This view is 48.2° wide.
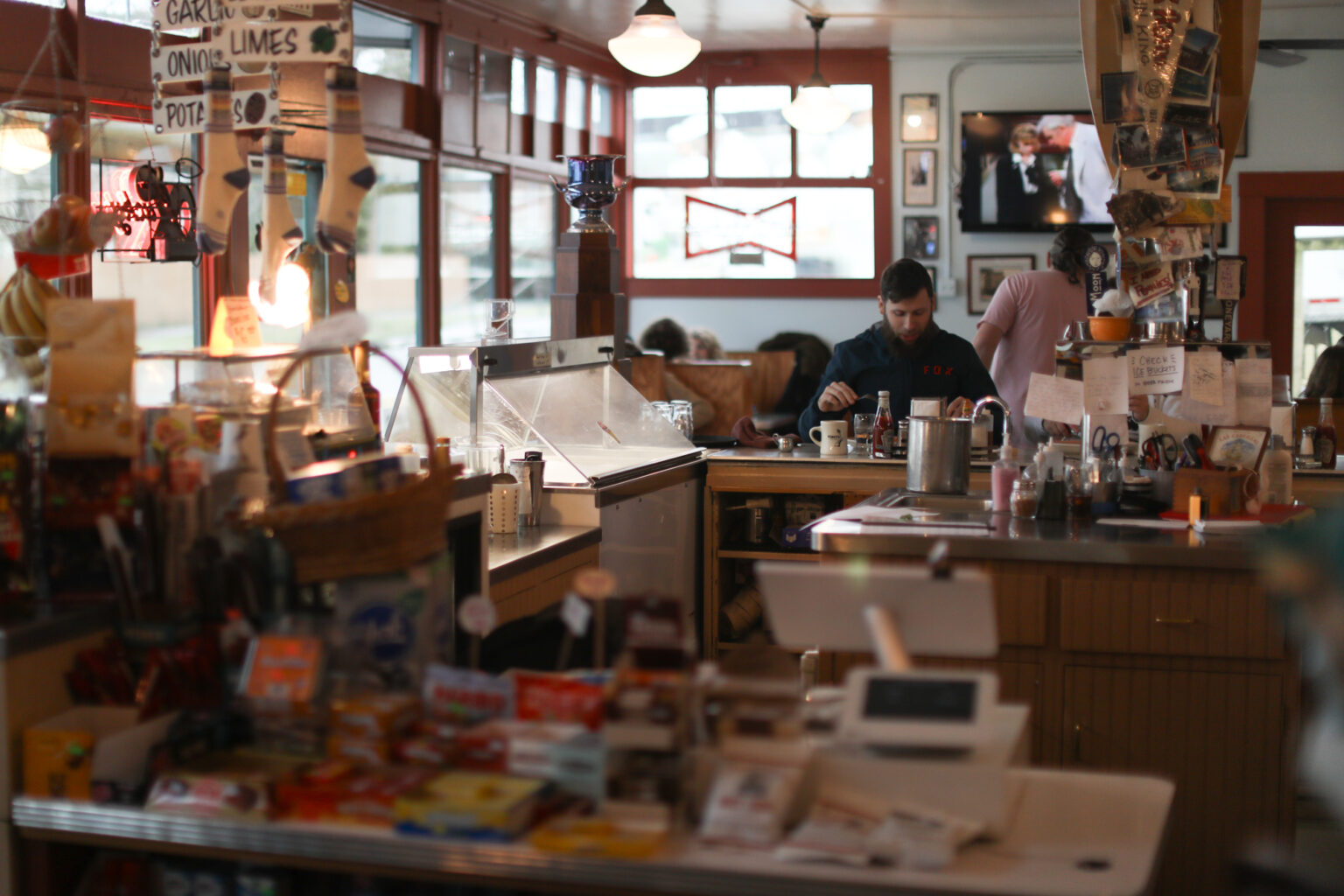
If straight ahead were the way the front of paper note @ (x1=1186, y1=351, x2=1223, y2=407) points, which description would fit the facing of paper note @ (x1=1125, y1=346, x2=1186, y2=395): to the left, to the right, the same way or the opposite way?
the same way

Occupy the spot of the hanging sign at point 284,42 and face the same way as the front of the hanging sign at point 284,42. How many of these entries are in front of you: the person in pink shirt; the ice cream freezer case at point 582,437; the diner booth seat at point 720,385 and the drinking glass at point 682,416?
0

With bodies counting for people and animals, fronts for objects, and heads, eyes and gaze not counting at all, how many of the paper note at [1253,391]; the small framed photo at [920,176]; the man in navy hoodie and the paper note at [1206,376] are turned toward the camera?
4

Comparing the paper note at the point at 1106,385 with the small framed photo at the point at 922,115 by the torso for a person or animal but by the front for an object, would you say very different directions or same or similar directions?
same or similar directions

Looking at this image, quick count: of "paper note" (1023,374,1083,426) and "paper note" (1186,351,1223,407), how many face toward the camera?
2

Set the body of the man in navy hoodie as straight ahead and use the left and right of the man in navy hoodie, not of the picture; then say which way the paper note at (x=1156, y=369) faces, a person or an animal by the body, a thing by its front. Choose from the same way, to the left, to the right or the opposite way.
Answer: the same way

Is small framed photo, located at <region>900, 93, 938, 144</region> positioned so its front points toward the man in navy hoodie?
yes

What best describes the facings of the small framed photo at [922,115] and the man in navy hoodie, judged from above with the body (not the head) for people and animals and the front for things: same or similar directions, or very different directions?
same or similar directions

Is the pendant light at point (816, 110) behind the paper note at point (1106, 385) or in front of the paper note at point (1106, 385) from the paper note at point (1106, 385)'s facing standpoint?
behind

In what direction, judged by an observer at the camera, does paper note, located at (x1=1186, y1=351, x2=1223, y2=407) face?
facing the viewer

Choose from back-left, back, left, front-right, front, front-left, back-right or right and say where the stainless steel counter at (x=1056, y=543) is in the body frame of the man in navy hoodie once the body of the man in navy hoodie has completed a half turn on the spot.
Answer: back

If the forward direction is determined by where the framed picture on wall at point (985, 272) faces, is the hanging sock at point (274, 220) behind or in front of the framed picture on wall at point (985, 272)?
in front

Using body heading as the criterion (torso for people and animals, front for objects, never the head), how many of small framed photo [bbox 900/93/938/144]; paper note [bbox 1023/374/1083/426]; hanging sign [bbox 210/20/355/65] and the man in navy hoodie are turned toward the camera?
4

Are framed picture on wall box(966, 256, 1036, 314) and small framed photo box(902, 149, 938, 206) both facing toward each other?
no

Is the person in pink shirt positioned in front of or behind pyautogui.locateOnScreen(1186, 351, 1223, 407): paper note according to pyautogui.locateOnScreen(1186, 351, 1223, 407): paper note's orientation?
behind

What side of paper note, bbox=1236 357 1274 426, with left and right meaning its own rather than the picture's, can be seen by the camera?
front

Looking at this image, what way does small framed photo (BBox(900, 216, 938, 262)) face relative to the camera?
toward the camera

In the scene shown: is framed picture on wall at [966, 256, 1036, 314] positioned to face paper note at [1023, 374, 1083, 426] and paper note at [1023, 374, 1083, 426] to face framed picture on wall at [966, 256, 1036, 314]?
no
